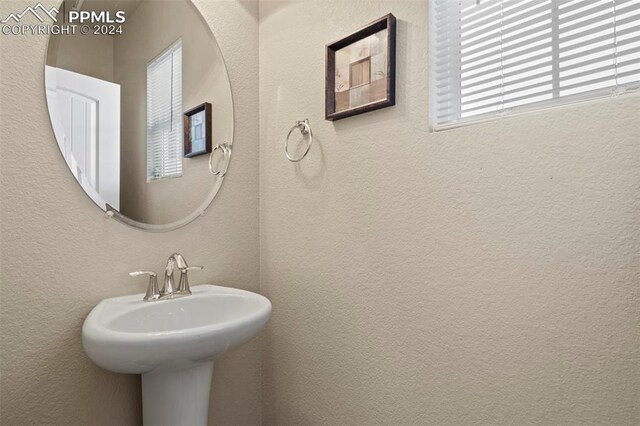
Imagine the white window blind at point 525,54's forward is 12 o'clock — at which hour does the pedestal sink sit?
The pedestal sink is roughly at 1 o'clock from the white window blind.

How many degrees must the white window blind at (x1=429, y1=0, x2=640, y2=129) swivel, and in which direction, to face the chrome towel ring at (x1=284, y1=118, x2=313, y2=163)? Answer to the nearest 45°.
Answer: approximately 45° to its right

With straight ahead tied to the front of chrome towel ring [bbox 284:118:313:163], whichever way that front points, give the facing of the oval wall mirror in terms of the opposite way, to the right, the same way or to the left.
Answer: to the left

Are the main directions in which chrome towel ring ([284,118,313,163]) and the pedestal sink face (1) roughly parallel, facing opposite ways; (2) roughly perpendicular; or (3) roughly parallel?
roughly perpendicular

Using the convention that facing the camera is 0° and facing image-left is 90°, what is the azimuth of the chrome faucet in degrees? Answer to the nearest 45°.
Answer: approximately 315°

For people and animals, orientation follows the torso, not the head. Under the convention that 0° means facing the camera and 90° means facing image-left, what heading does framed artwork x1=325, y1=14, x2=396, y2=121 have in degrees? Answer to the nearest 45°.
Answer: approximately 45°
